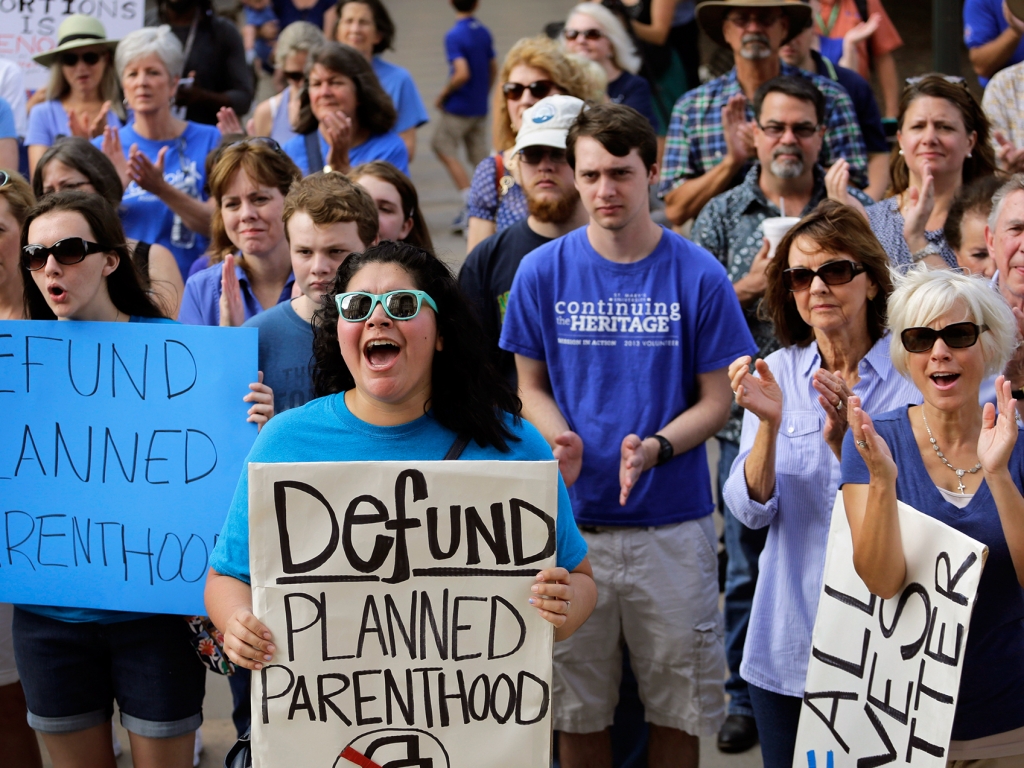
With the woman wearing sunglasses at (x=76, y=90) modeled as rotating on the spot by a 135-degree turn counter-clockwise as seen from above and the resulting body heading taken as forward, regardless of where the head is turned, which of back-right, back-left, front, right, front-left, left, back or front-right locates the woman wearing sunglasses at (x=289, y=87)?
front-right

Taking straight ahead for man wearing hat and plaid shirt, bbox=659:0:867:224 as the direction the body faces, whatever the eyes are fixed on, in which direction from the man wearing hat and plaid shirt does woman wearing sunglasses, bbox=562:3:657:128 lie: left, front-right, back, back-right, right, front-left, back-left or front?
back-right

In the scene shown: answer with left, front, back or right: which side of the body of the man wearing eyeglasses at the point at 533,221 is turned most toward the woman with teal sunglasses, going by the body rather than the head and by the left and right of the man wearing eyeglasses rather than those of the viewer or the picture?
front

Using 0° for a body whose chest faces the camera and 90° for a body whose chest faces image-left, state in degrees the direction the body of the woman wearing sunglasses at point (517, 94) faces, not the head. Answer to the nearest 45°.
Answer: approximately 0°

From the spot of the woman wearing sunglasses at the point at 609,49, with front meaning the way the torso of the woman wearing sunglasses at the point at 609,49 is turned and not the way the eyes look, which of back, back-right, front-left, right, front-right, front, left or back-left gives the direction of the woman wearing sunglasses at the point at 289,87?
front-right

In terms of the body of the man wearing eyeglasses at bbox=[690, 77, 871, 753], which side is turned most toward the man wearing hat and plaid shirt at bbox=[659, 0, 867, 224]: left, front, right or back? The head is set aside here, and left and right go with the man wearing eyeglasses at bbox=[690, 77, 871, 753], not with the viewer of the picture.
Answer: back

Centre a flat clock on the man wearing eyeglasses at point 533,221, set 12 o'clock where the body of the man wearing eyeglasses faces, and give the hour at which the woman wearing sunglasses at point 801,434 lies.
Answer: The woman wearing sunglasses is roughly at 11 o'clock from the man wearing eyeglasses.

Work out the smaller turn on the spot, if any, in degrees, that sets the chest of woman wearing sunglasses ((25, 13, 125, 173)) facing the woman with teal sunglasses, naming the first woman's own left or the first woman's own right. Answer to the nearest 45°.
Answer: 0° — they already face them

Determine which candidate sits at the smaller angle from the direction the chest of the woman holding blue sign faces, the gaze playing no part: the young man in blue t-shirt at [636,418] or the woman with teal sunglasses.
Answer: the woman with teal sunglasses

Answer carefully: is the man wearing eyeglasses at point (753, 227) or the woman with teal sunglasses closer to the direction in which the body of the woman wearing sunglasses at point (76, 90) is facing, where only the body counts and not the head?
the woman with teal sunglasses

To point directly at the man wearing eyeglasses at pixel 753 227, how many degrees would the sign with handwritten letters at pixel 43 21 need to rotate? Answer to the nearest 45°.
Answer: approximately 45° to its left

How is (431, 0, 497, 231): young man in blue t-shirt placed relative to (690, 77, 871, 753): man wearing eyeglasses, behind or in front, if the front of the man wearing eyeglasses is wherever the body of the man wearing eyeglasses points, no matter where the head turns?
behind
